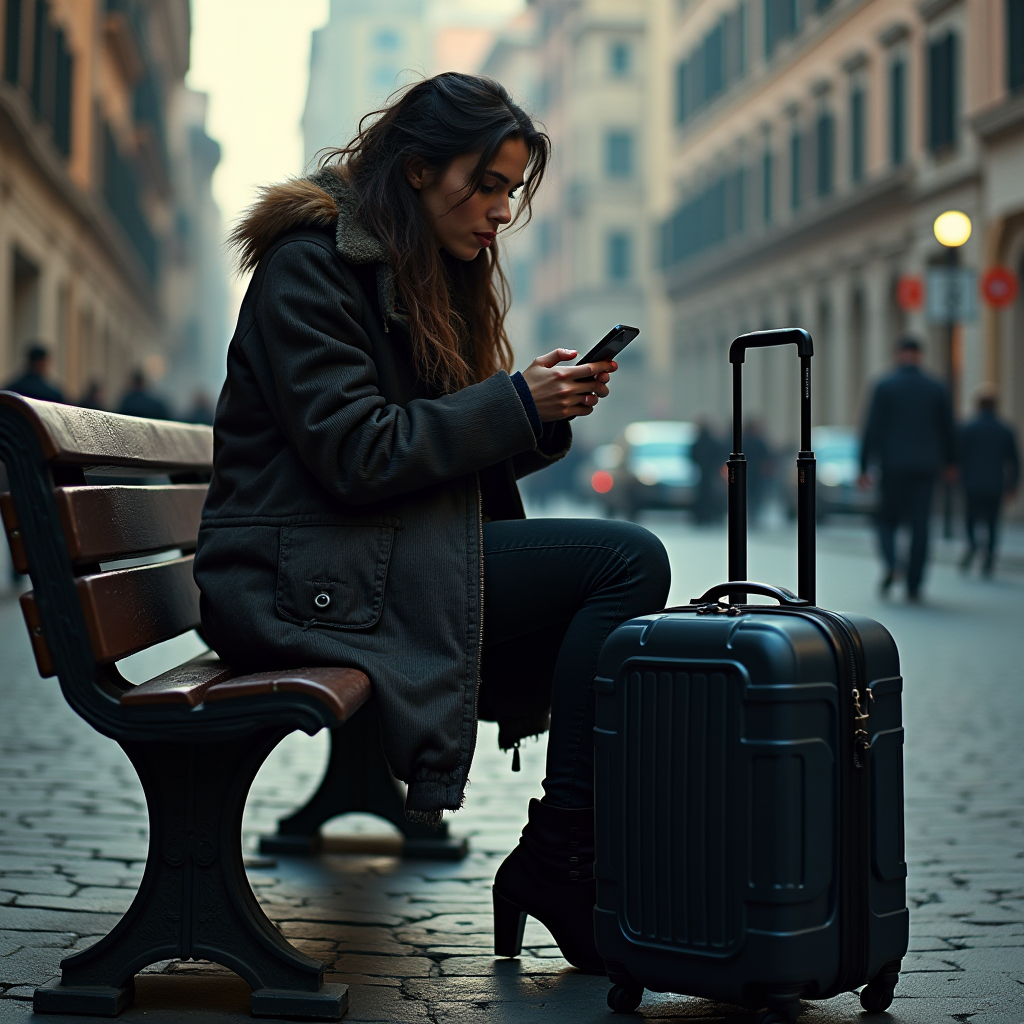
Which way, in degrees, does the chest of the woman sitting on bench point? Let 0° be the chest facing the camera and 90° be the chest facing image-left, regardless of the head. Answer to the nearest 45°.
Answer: approximately 270°

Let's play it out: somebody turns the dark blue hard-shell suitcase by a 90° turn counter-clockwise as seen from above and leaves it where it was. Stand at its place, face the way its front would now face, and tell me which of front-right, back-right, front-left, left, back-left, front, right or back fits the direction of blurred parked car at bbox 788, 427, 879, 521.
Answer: back-left

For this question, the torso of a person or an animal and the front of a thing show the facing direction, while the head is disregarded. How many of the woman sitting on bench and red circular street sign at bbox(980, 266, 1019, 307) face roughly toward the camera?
1

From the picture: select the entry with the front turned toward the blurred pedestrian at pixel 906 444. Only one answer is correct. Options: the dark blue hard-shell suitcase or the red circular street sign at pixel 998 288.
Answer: the red circular street sign

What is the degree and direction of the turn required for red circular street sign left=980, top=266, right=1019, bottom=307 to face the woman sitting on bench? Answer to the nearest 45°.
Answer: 0° — it already faces them
